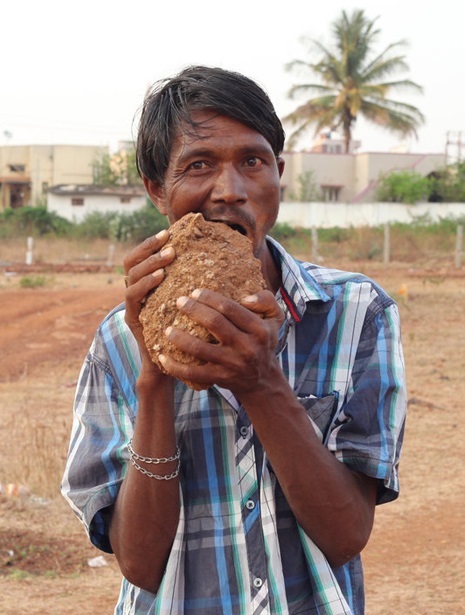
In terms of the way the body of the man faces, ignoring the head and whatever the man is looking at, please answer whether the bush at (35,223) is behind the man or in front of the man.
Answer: behind

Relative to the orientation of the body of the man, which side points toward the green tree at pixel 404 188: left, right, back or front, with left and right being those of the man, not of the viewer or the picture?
back

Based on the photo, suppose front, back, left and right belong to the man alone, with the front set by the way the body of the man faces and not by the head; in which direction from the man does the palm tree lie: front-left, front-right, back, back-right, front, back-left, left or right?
back

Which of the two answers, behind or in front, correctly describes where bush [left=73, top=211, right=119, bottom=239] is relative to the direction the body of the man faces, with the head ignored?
behind

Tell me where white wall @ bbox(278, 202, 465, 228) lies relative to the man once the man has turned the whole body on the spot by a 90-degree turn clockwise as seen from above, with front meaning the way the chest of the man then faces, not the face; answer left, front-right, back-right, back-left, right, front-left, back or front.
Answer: right

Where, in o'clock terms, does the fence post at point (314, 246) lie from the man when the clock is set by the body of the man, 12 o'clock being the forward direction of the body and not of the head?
The fence post is roughly at 6 o'clock from the man.

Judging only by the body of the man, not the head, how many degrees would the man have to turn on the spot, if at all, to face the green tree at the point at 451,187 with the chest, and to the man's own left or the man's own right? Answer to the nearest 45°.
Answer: approximately 180°

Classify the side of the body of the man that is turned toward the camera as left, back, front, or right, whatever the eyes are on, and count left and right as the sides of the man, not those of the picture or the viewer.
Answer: front

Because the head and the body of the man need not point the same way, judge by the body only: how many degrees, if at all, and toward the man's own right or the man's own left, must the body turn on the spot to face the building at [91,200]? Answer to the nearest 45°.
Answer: approximately 180°

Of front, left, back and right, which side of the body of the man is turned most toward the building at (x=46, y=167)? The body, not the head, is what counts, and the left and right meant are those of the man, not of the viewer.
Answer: back

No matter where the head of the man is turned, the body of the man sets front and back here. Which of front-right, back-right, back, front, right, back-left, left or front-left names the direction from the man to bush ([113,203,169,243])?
back
